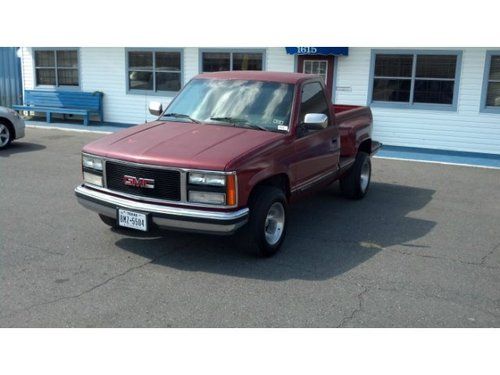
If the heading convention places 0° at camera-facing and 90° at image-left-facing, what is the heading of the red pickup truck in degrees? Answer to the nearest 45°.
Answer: approximately 45°

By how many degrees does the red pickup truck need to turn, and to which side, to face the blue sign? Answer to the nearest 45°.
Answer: approximately 135° to its right

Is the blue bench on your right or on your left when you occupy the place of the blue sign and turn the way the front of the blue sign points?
on your right

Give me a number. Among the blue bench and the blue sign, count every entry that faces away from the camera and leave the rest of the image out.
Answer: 0

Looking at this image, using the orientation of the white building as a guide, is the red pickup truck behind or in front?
in front

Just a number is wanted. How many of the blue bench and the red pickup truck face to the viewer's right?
0

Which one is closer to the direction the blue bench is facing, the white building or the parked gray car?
the parked gray car

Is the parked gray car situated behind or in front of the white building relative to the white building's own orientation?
in front

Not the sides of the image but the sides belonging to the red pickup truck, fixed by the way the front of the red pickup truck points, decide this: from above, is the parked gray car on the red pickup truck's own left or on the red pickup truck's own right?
on the red pickup truck's own right
